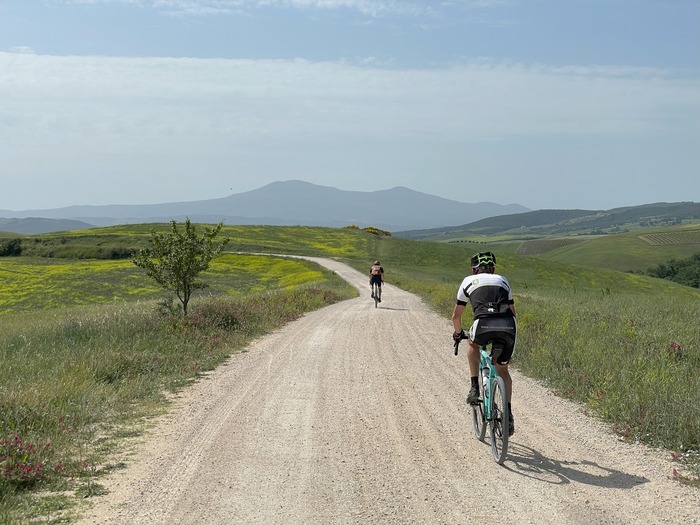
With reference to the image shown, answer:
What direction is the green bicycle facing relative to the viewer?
away from the camera

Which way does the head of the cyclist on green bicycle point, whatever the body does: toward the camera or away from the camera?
away from the camera
